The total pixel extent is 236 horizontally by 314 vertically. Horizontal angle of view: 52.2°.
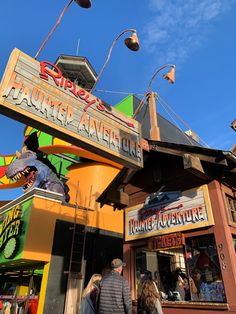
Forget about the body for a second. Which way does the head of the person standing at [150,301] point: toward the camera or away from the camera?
away from the camera

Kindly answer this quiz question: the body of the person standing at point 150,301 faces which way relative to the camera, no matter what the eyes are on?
away from the camera

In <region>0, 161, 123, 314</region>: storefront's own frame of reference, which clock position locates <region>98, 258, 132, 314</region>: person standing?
The person standing is roughly at 10 o'clock from the storefront.

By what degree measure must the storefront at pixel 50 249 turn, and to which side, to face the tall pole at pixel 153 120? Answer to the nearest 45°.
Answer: approximately 90° to its left

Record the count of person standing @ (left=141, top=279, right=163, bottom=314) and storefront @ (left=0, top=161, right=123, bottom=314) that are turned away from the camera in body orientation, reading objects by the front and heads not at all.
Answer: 1

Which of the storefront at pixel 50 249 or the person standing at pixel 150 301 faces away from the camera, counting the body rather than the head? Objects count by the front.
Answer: the person standing
